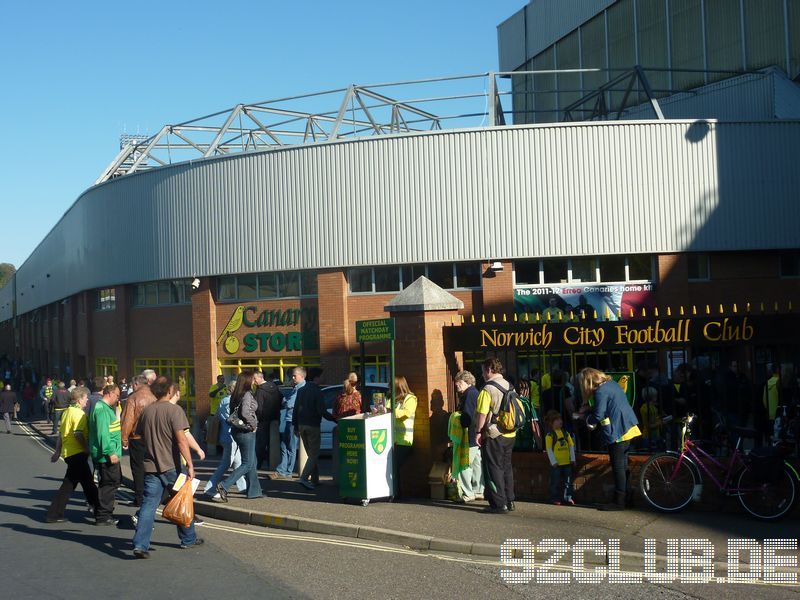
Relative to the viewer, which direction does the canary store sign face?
toward the camera

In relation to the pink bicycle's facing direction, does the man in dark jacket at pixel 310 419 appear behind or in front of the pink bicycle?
in front

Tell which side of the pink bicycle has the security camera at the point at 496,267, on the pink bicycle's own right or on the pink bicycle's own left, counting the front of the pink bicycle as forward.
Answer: on the pink bicycle's own right

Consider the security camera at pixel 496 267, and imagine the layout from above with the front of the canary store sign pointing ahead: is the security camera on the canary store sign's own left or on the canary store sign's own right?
on the canary store sign's own left

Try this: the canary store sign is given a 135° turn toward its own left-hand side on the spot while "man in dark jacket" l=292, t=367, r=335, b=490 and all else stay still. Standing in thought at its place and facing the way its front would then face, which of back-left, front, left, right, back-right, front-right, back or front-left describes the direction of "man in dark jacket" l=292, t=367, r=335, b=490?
back-right

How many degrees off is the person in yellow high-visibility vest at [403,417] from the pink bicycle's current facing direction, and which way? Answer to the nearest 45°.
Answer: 0° — it already faces them

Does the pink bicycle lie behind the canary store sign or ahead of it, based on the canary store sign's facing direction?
ahead

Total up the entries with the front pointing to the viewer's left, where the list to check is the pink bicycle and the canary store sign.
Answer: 1

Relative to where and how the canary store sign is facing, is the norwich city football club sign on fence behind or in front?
in front

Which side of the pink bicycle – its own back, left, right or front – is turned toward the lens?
left

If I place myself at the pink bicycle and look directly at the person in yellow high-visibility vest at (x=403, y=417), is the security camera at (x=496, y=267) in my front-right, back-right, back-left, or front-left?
front-right
